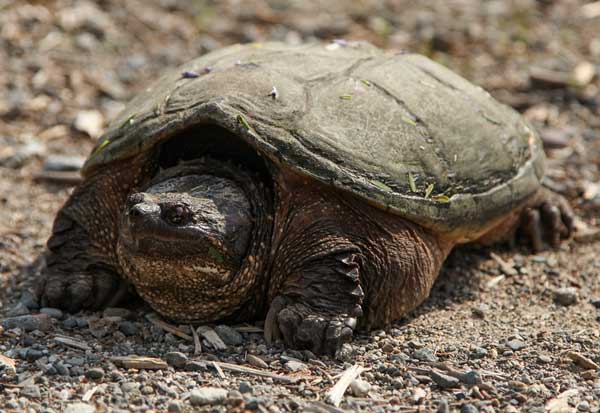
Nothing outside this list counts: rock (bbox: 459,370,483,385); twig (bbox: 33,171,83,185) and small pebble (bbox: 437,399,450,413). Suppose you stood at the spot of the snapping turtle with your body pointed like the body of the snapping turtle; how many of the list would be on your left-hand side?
2

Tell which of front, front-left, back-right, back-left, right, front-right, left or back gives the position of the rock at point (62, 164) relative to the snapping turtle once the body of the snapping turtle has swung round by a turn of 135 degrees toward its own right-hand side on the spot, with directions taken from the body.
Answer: front-left

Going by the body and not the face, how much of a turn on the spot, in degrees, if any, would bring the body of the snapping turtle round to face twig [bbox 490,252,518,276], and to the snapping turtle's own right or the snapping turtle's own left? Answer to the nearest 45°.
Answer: approximately 180°

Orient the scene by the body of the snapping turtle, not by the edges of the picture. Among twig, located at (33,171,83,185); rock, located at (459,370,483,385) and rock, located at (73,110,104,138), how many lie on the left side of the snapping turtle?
1

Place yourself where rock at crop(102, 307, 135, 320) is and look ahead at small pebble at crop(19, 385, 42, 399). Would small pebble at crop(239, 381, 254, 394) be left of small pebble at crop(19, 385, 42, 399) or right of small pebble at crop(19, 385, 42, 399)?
left

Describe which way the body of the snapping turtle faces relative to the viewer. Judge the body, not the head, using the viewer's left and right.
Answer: facing the viewer and to the left of the viewer

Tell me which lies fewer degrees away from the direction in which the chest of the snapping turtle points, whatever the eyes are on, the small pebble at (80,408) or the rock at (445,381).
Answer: the small pebble

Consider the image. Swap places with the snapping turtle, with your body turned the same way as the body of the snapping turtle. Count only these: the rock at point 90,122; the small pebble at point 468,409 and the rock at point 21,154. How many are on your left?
1

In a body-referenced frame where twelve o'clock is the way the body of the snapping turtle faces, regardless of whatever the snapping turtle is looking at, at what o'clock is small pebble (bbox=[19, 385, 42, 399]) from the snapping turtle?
The small pebble is roughly at 12 o'clock from the snapping turtle.

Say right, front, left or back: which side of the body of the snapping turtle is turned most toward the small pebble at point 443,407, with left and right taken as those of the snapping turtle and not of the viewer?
left

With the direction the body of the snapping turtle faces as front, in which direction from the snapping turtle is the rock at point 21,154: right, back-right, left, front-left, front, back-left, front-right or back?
right

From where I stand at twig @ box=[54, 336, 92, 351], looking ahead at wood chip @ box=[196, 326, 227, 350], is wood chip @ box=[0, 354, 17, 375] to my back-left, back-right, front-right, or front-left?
back-right

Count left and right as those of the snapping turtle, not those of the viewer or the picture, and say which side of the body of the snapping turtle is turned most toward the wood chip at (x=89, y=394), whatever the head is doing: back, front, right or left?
front

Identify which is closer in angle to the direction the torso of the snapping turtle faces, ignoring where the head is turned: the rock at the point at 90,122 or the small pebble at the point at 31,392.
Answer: the small pebble
